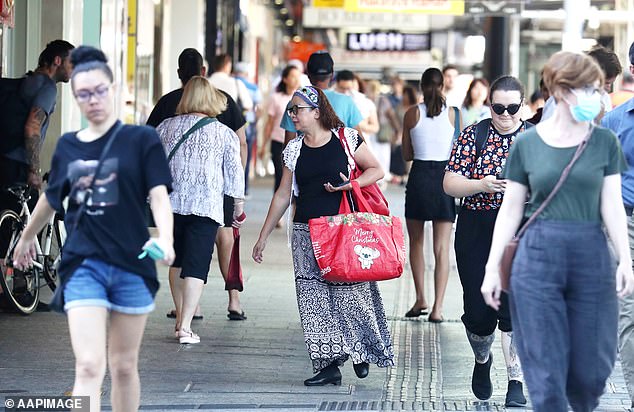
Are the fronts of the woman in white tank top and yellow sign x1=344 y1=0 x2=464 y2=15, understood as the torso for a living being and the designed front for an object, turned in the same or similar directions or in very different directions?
very different directions

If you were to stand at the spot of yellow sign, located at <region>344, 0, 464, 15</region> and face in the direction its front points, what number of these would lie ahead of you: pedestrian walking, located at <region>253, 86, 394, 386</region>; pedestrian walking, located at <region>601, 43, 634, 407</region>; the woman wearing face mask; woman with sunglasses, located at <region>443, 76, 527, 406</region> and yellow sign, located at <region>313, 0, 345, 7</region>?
4

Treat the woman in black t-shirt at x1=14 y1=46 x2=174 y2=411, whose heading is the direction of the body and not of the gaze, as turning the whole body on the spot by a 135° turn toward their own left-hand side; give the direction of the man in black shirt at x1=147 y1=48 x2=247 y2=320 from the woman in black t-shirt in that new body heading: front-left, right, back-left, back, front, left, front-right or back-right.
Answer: front-left

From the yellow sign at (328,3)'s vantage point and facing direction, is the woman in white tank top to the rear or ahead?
ahead

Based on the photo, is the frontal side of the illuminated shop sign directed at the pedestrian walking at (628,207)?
yes

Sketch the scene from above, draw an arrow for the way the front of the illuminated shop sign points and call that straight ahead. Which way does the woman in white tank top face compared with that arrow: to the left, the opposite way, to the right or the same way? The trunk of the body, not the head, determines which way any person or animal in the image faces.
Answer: the opposite way

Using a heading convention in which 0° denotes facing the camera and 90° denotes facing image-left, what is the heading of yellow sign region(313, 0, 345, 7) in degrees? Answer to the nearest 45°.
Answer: approximately 0°

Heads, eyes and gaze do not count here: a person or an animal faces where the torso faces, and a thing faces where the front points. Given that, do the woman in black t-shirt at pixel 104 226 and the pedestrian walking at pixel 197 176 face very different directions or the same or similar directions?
very different directions

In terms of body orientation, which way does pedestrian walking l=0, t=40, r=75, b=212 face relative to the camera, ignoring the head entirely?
to the viewer's right

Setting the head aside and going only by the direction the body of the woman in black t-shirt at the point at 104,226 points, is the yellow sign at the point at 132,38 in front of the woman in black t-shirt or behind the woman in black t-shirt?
behind

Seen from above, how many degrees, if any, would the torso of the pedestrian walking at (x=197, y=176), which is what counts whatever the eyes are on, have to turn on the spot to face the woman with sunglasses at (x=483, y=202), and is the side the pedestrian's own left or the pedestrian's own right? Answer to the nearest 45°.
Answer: approximately 135° to the pedestrian's own right

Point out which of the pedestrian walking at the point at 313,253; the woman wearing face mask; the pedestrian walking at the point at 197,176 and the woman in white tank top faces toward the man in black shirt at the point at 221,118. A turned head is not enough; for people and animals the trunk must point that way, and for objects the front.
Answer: the pedestrian walking at the point at 197,176

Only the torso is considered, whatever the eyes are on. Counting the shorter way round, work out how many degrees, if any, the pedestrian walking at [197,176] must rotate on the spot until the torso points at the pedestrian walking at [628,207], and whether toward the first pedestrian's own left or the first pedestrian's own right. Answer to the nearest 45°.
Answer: approximately 135° to the first pedestrian's own right

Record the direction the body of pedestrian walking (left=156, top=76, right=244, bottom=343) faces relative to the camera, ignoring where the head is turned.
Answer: away from the camera
